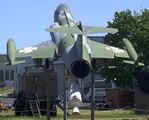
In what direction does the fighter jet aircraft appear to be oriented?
away from the camera
